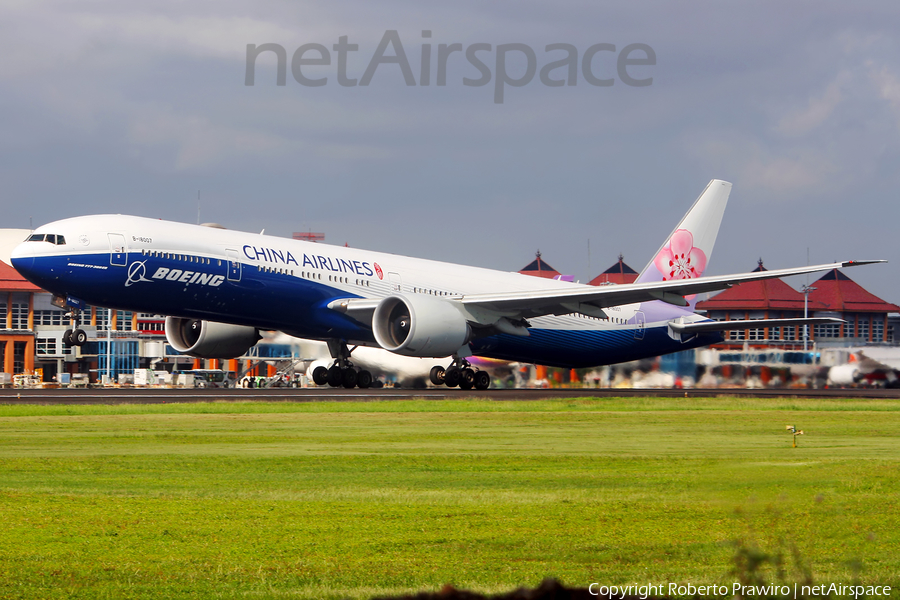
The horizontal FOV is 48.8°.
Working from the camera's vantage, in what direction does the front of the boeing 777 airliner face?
facing the viewer and to the left of the viewer
